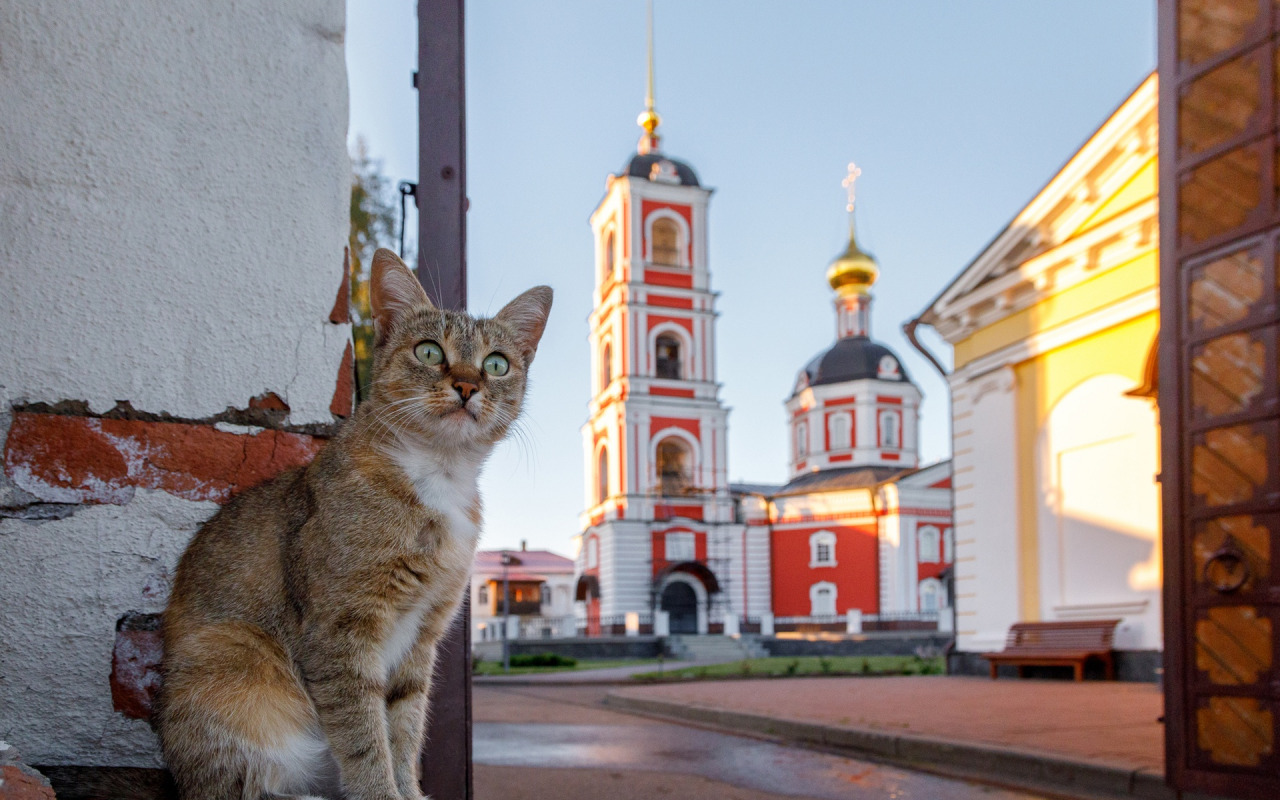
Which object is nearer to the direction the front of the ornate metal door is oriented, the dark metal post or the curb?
the dark metal post

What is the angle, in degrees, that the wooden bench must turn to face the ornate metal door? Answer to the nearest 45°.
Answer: approximately 45° to its left

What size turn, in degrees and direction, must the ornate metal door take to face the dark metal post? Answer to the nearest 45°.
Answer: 0° — it already faces it

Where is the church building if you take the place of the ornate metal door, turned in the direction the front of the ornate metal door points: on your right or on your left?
on your right

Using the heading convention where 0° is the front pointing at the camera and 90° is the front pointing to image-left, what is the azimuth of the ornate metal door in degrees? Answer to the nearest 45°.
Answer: approximately 45°

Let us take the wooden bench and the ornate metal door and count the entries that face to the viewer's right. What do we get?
0

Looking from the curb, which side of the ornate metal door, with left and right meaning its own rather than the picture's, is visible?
right
